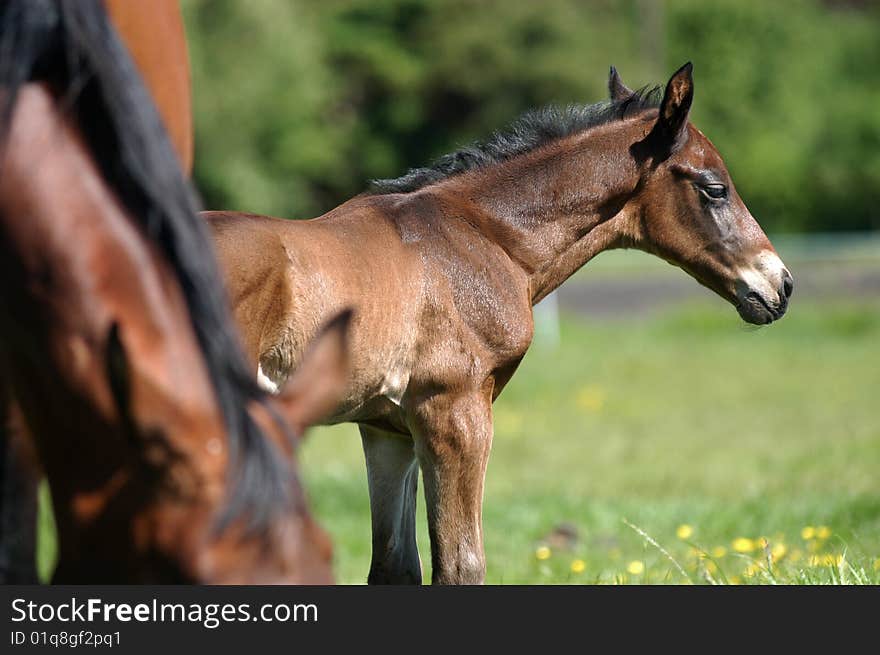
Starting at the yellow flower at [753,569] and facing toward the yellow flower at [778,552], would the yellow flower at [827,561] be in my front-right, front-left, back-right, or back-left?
front-right

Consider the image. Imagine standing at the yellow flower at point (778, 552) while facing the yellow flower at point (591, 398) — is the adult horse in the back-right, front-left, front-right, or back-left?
back-left

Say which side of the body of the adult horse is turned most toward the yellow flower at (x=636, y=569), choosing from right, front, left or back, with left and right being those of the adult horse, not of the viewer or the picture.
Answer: left

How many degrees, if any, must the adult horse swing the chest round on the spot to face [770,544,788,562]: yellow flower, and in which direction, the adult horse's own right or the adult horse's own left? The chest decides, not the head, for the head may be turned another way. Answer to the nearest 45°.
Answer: approximately 90° to the adult horse's own left

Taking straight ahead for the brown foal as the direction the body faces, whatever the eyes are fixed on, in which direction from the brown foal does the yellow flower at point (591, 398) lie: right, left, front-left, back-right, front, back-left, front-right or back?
left

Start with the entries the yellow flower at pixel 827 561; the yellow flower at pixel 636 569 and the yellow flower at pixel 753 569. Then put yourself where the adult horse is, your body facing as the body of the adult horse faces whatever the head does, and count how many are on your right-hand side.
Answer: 0

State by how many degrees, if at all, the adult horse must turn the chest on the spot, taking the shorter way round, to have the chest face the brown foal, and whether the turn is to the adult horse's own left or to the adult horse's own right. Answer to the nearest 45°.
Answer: approximately 90° to the adult horse's own left

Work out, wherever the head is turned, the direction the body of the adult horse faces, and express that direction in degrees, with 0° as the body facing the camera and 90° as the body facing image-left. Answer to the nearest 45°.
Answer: approximately 315°

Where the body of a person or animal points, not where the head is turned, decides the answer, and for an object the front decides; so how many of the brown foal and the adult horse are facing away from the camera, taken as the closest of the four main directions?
0

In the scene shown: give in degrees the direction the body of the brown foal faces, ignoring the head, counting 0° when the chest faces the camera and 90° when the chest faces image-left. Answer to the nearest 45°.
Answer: approximately 270°
